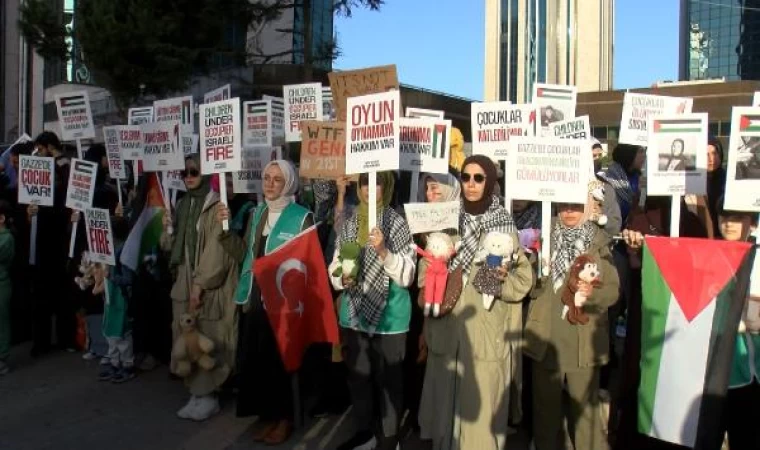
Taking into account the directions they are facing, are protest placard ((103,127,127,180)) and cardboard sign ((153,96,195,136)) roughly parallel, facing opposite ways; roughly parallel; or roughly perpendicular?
roughly parallel

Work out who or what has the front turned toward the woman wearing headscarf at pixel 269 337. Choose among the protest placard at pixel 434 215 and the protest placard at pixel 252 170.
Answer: the protest placard at pixel 252 170

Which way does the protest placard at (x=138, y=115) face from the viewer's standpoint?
toward the camera

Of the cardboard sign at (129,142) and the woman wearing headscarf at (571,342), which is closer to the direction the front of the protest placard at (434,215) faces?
the woman wearing headscarf

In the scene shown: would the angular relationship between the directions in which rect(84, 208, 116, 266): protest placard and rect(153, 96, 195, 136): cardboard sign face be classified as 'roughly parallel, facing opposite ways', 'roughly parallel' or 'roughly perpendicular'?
roughly parallel

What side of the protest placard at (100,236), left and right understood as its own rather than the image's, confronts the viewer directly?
front

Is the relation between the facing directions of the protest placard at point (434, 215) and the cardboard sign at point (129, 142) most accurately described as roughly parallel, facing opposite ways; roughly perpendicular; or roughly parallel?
roughly parallel

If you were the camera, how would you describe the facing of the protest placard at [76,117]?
facing the viewer

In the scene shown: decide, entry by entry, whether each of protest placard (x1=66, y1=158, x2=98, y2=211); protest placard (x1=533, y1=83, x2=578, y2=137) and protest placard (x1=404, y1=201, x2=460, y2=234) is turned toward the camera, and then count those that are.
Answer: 3

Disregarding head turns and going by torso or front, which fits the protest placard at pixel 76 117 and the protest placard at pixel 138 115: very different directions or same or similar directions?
same or similar directions

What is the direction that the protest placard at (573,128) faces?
toward the camera

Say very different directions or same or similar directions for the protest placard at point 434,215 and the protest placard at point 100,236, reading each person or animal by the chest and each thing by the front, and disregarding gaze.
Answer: same or similar directions

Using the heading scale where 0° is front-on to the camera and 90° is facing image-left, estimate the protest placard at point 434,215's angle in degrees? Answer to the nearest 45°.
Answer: approximately 0°
